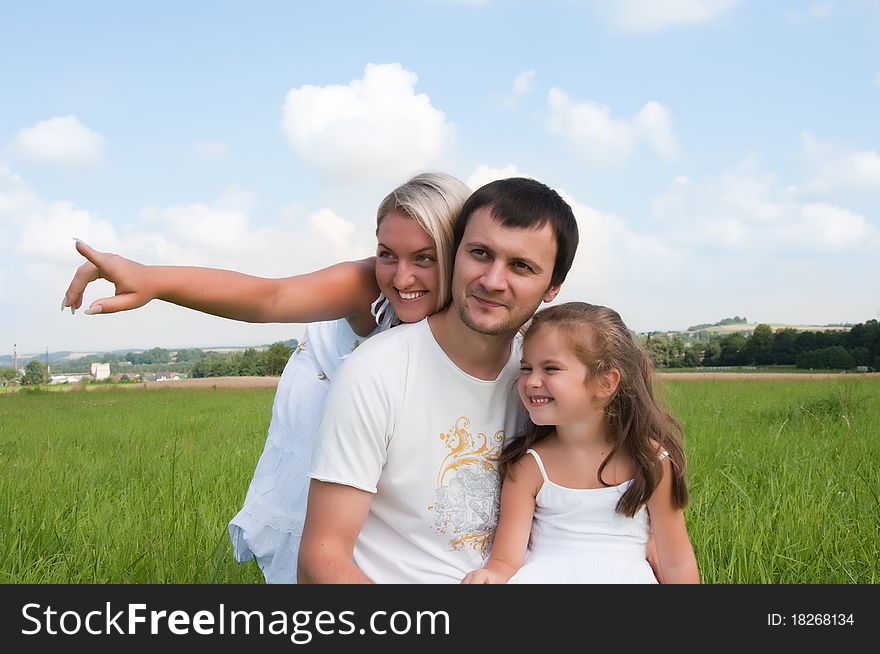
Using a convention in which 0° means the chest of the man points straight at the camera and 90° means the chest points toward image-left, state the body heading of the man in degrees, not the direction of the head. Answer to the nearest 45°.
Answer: approximately 315°

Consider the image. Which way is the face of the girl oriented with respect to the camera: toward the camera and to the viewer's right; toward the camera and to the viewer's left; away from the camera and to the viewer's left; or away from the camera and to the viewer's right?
toward the camera and to the viewer's left
